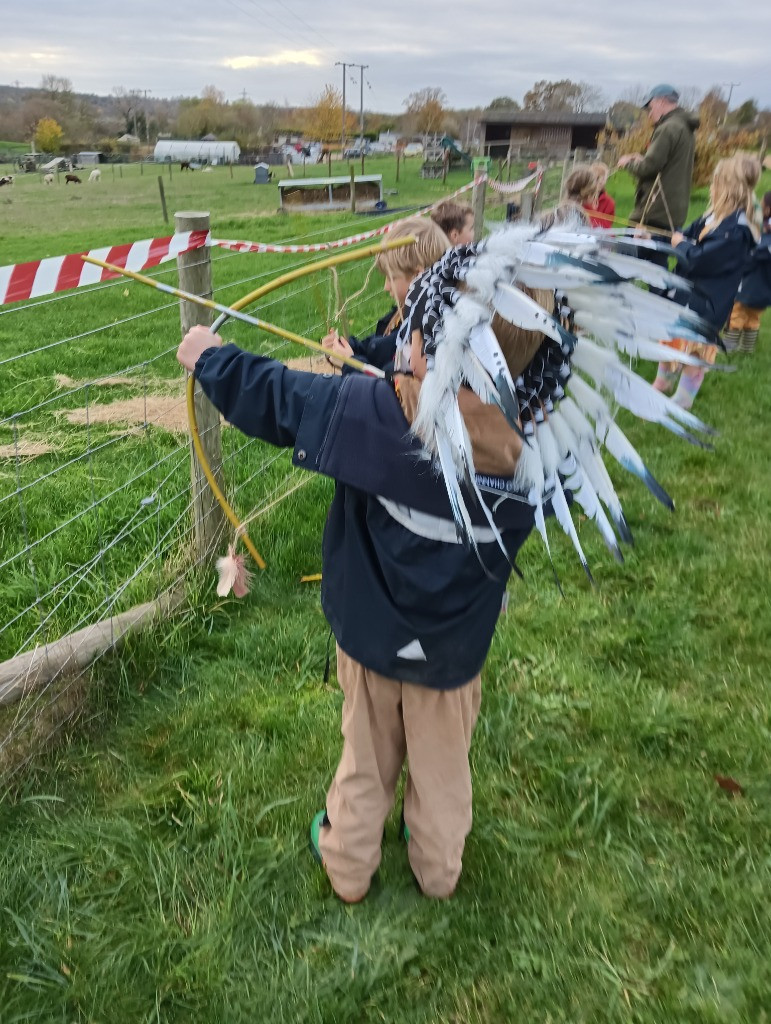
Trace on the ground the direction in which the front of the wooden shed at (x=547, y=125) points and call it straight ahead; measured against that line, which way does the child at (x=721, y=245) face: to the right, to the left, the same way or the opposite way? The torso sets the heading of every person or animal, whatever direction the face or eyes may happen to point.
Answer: to the right

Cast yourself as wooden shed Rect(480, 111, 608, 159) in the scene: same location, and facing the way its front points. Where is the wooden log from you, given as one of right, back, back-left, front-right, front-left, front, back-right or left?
front

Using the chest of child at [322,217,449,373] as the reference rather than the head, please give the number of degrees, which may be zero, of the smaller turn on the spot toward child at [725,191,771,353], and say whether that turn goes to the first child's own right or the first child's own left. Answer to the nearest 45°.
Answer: approximately 135° to the first child's own right

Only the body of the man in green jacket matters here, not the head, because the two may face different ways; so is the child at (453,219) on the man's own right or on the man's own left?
on the man's own left

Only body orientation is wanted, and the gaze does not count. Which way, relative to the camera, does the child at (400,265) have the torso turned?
to the viewer's left

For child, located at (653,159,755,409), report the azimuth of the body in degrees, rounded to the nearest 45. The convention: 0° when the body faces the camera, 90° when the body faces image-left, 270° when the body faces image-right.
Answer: approximately 90°

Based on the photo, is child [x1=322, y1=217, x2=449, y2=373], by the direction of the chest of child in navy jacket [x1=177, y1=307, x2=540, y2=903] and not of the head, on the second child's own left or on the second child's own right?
on the second child's own right

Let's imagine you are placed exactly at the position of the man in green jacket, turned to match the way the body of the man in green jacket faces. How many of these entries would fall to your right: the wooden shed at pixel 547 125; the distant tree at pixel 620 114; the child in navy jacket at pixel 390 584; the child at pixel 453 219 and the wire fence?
2

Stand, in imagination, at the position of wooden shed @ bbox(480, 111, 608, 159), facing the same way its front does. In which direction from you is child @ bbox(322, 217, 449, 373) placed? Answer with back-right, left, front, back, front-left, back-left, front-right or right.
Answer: front

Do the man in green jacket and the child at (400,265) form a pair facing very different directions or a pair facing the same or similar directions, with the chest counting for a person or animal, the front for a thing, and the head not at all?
same or similar directions

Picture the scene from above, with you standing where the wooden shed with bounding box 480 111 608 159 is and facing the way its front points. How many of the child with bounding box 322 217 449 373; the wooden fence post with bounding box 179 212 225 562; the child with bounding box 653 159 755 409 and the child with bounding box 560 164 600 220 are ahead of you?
4

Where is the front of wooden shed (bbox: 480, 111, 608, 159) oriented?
toward the camera

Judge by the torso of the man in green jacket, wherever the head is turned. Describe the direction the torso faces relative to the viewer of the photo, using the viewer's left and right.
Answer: facing to the left of the viewer

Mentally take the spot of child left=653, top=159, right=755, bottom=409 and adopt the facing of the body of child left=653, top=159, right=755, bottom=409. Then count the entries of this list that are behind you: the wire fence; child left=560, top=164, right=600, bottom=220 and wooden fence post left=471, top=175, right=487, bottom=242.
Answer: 0
